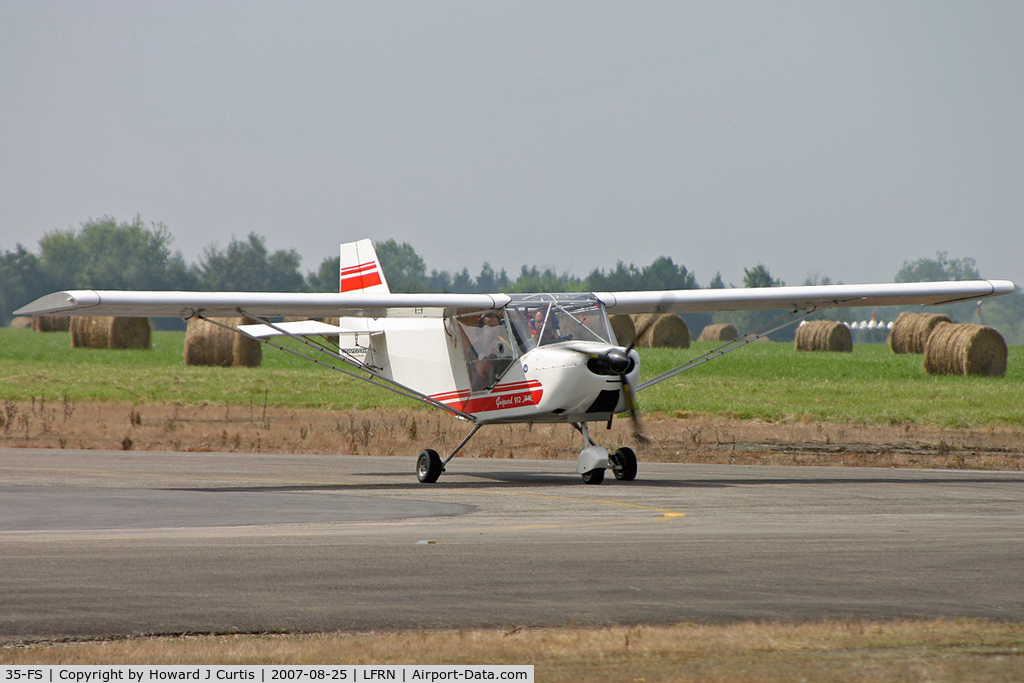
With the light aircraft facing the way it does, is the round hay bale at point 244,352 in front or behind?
behind

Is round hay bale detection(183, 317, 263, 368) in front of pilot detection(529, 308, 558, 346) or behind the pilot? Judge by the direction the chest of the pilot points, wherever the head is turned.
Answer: behind

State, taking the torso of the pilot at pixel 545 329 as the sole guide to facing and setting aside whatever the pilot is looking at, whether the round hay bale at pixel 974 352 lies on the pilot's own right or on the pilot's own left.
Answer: on the pilot's own left

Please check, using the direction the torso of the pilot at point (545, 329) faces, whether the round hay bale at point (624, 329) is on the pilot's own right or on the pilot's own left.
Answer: on the pilot's own left

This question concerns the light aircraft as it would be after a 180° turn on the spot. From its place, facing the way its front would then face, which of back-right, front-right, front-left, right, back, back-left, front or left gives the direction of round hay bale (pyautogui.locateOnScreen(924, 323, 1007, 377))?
right

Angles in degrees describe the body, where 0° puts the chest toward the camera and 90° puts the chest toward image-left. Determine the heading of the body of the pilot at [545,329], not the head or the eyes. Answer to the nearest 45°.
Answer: approximately 315°

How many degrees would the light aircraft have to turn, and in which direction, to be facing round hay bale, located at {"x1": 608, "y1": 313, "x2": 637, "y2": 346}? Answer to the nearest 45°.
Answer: approximately 135° to its left
